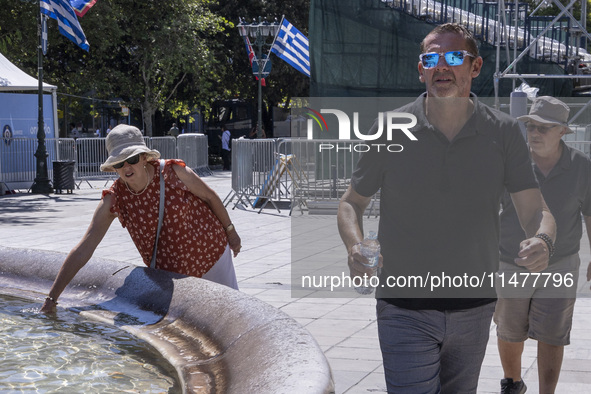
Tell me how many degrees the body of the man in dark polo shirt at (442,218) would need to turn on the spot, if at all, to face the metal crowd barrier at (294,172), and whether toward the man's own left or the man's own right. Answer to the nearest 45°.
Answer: approximately 180°

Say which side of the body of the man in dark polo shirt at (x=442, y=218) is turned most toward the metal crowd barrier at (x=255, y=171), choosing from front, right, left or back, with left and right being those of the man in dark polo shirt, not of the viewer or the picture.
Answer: back

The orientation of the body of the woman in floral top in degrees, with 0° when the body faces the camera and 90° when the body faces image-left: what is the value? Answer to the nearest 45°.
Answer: approximately 45°

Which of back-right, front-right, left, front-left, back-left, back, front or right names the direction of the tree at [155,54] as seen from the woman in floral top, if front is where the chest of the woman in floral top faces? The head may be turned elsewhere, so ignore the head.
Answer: back-right

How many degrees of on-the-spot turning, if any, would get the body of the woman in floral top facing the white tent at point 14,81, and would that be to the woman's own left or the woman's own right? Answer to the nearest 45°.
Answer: approximately 135° to the woman's own right

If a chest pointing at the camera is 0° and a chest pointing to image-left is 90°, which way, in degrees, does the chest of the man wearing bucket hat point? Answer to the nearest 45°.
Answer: approximately 45°

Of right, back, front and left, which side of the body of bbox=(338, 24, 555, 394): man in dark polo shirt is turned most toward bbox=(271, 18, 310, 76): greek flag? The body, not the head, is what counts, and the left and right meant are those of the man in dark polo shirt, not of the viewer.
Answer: back

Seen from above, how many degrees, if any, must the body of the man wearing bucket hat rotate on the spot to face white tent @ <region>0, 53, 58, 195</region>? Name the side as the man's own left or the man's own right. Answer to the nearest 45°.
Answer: approximately 90° to the man's own right

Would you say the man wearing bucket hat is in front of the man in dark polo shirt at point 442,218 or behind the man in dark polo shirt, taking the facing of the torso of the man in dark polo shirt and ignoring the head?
behind

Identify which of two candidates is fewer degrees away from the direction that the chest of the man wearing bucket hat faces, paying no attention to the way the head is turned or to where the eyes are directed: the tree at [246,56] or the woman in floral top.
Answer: the woman in floral top
